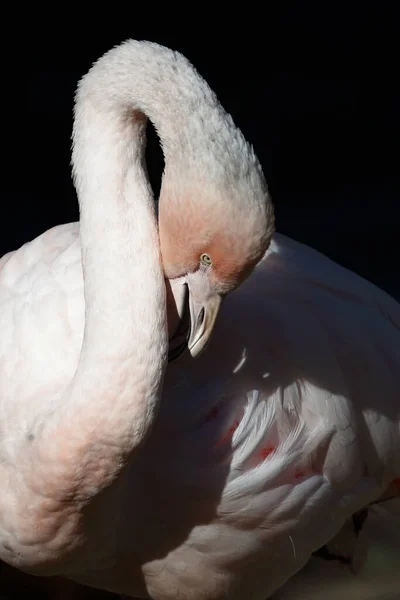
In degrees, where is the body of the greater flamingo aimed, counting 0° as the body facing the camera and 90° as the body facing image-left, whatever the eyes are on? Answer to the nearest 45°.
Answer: approximately 45°
